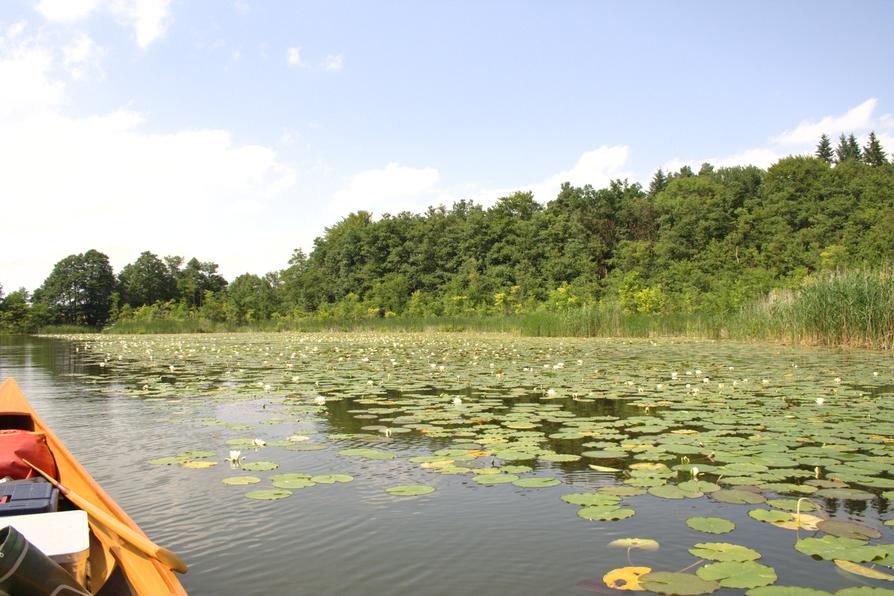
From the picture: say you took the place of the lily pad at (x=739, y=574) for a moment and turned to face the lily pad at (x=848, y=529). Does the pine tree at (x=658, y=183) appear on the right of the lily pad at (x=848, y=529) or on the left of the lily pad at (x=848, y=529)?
left

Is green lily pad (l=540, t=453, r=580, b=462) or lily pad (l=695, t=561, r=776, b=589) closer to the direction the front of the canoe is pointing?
the green lily pad

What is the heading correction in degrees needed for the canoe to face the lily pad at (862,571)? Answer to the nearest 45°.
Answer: approximately 90° to its right

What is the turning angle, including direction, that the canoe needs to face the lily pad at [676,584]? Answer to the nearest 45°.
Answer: approximately 90° to its right

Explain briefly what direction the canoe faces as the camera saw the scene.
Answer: facing away from the viewer

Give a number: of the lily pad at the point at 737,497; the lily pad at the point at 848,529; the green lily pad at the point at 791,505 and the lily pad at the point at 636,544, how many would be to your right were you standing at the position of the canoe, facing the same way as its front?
4

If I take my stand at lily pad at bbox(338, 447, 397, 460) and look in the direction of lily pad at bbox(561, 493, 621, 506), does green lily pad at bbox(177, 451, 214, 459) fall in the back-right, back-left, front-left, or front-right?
back-right

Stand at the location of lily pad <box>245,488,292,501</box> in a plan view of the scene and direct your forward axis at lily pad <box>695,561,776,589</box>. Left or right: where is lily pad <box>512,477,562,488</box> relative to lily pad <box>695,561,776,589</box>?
left

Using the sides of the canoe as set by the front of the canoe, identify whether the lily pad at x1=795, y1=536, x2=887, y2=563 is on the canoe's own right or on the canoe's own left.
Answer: on the canoe's own right

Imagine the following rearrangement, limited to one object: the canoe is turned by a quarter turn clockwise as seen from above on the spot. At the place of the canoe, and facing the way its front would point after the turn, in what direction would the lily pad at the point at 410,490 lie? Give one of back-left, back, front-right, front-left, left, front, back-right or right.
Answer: front-left

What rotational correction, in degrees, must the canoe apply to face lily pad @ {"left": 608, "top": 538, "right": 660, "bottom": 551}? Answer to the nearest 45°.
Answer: approximately 90° to its right

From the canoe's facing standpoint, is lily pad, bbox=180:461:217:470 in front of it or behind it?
in front
